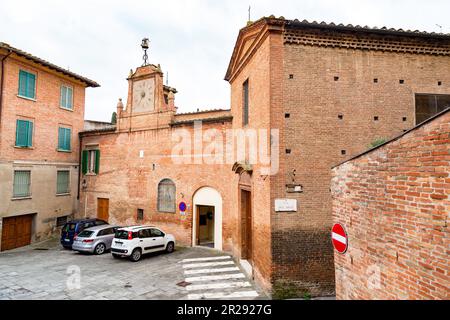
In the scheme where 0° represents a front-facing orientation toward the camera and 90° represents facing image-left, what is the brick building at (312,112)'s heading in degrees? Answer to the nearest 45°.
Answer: approximately 45°

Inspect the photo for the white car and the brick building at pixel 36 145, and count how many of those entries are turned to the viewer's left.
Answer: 0

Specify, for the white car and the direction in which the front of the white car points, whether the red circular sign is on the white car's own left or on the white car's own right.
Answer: on the white car's own right

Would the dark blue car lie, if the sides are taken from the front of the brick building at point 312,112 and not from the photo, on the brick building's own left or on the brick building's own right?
on the brick building's own right

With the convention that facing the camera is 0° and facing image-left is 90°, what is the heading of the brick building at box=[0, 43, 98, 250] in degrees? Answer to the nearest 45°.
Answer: approximately 315°

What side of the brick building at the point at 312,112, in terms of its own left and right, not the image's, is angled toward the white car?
front

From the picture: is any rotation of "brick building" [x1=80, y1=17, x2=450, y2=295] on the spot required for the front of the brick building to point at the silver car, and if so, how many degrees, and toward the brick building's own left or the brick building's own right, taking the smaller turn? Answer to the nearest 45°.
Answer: approximately 45° to the brick building's own right
